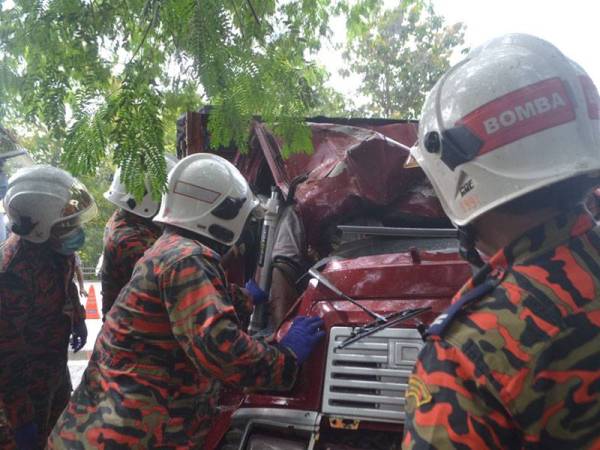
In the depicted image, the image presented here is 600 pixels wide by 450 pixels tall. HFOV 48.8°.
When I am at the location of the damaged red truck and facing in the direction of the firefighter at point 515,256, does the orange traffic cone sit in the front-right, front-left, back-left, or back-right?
back-right

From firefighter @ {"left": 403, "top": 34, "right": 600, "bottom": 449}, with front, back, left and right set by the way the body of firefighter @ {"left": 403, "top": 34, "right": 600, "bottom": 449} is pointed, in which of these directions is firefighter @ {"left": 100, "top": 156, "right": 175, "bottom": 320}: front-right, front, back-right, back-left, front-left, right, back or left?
front

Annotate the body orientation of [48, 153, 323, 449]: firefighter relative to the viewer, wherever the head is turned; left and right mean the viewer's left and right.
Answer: facing away from the viewer and to the right of the viewer

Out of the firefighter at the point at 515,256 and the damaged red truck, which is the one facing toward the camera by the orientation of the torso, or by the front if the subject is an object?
the damaged red truck

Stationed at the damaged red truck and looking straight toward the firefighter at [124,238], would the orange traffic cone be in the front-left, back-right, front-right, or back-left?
front-right

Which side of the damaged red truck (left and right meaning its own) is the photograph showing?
front

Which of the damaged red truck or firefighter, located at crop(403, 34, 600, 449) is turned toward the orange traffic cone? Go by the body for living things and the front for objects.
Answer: the firefighter

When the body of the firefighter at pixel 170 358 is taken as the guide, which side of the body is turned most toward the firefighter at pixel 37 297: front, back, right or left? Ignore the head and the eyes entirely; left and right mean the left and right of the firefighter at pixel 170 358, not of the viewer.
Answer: left

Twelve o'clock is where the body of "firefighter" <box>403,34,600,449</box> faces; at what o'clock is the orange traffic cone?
The orange traffic cone is roughly at 12 o'clock from the firefighter.

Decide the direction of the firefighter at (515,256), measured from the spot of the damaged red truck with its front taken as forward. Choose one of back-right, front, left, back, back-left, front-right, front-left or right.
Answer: front

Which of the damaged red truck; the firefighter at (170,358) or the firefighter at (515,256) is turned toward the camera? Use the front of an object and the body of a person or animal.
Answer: the damaged red truck

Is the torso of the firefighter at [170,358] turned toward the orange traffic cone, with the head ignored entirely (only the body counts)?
no

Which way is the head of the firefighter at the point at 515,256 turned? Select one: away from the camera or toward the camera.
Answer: away from the camera

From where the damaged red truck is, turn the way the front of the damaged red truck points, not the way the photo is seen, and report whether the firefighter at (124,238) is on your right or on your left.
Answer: on your right

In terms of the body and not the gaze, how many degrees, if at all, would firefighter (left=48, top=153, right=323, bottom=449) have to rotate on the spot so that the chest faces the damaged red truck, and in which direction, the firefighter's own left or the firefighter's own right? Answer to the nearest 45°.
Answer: approximately 45° to the firefighter's own right

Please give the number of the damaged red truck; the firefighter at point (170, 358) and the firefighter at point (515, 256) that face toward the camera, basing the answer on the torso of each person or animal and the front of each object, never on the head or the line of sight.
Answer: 1

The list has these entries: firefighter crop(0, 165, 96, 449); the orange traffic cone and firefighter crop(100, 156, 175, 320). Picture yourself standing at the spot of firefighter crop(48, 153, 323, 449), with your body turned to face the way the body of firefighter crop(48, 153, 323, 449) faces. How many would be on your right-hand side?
0

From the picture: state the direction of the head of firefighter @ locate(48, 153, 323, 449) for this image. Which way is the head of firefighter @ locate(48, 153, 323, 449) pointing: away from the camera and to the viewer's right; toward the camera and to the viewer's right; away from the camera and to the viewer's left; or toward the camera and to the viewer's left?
away from the camera and to the viewer's right

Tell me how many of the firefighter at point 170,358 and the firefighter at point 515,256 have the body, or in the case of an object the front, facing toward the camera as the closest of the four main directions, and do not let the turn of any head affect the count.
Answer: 0

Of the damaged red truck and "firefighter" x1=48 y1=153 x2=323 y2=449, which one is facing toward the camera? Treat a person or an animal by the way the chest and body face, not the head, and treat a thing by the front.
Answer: the damaged red truck
